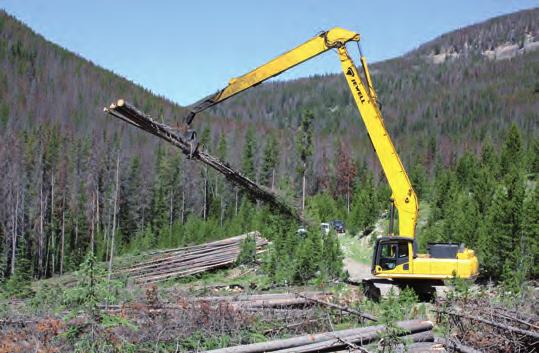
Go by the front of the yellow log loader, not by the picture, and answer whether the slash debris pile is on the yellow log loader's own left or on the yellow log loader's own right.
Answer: on the yellow log loader's own left

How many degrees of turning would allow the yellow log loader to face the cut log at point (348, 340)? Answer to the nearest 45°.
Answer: approximately 90° to its left

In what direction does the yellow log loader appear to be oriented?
to the viewer's left

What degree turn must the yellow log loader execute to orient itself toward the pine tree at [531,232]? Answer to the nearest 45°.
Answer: approximately 135° to its right

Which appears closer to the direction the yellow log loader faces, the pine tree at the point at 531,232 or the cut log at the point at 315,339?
the cut log

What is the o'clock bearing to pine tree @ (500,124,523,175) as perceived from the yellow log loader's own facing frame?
The pine tree is roughly at 4 o'clock from the yellow log loader.

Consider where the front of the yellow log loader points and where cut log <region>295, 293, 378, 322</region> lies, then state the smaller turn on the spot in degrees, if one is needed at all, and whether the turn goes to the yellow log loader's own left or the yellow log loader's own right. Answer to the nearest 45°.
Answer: approximately 45° to the yellow log loader's own left

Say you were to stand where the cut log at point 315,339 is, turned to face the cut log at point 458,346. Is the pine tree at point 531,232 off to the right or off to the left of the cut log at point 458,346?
left
